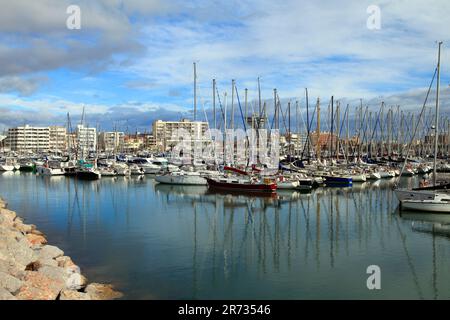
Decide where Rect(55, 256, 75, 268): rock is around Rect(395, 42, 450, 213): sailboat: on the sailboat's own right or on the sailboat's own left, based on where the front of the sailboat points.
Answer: on the sailboat's own left

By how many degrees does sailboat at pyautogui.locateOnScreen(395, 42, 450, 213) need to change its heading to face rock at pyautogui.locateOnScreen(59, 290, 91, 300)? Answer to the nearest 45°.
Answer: approximately 90° to its left

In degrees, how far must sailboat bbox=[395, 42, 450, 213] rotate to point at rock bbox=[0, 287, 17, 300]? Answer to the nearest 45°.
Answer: approximately 90° to its left

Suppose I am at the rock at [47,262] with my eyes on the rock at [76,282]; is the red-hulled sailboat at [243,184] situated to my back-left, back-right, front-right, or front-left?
back-left

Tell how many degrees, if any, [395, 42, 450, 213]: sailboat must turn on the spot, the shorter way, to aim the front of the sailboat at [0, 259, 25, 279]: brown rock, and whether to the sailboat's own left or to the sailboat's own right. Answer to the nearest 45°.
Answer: approximately 45° to the sailboat's own left

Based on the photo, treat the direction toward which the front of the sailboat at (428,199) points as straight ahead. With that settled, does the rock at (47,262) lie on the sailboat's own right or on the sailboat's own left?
on the sailboat's own left

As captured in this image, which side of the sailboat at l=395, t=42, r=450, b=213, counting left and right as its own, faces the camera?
left

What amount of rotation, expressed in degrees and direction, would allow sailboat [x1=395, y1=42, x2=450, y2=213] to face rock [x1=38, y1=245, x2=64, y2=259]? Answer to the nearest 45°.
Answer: approximately 45° to its left

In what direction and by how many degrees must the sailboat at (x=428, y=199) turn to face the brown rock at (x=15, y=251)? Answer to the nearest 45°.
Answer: approximately 45° to its left
